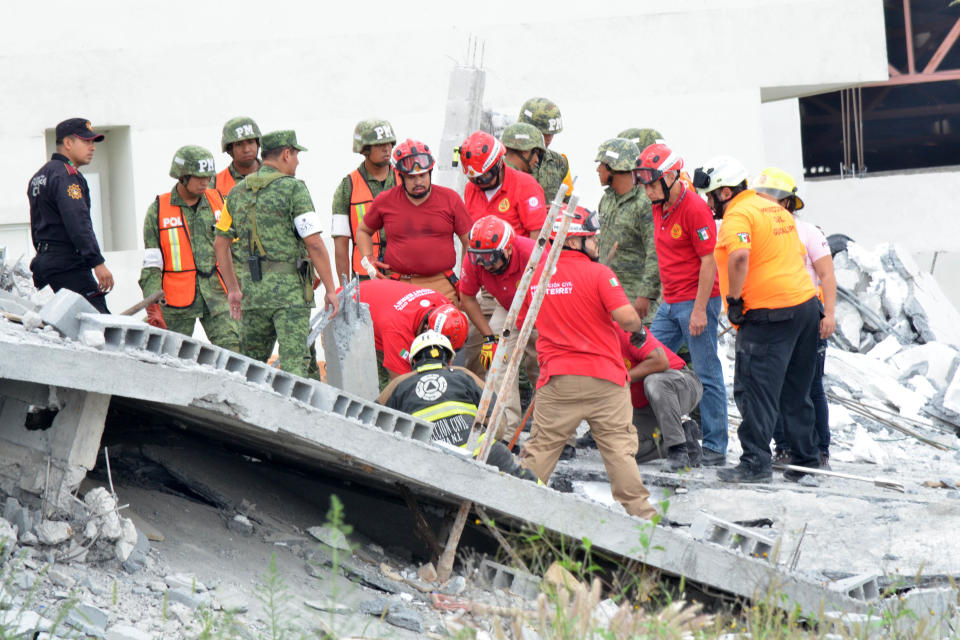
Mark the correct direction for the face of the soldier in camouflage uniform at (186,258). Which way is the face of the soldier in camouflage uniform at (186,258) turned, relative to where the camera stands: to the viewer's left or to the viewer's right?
to the viewer's right

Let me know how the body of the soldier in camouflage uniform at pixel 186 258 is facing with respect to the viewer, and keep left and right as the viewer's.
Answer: facing the viewer and to the right of the viewer

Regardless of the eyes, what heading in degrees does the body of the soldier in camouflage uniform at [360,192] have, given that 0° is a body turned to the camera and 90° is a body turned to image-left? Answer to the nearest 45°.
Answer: approximately 315°

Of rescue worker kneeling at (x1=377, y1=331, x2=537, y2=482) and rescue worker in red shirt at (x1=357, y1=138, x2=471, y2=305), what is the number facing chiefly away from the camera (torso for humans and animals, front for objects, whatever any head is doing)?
1

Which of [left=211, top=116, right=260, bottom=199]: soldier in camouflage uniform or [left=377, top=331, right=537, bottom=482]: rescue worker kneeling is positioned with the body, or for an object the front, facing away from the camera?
the rescue worker kneeling

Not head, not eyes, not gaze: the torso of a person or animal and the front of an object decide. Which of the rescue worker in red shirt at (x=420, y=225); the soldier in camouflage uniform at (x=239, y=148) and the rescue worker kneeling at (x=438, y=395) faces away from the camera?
the rescue worker kneeling

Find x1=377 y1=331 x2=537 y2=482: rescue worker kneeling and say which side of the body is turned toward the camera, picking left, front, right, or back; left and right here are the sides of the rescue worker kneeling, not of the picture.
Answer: back
